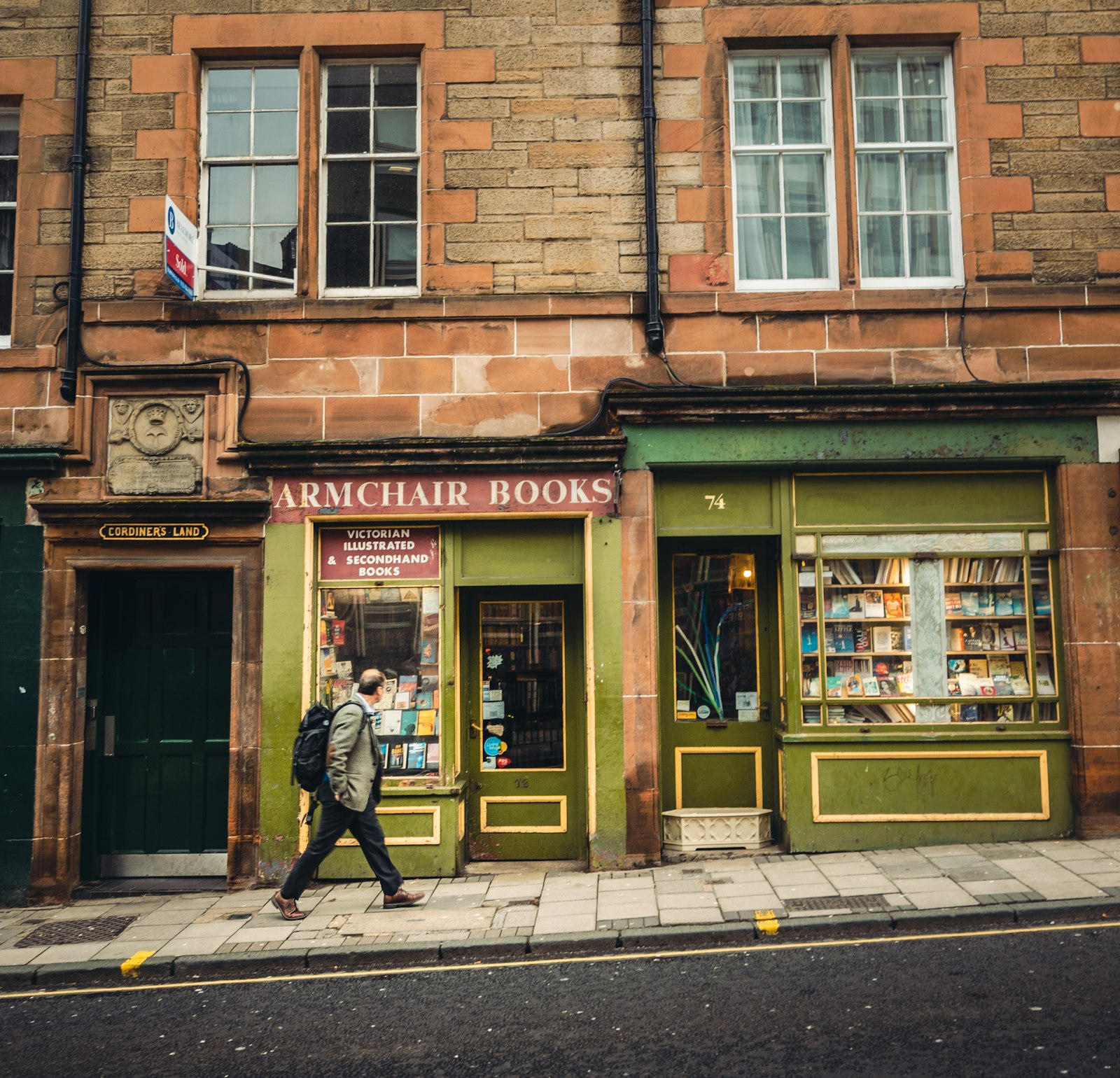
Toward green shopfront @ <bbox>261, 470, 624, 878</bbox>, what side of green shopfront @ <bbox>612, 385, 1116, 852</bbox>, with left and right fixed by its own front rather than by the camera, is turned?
right

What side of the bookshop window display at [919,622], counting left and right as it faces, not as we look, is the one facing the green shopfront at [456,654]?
right

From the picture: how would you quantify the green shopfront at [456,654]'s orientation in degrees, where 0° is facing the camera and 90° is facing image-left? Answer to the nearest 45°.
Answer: approximately 0°

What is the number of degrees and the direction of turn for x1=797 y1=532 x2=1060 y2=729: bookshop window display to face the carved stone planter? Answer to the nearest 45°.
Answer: approximately 90° to its right

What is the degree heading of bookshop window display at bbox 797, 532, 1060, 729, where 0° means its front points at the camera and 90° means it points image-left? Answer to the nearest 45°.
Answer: approximately 0°

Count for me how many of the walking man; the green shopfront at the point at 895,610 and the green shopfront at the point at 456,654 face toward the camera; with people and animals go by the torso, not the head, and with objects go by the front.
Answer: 2

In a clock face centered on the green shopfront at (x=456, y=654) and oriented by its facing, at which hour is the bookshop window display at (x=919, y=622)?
The bookshop window display is roughly at 9 o'clock from the green shopfront.

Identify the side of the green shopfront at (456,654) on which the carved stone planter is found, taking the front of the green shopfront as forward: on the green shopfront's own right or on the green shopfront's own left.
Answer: on the green shopfront's own left
